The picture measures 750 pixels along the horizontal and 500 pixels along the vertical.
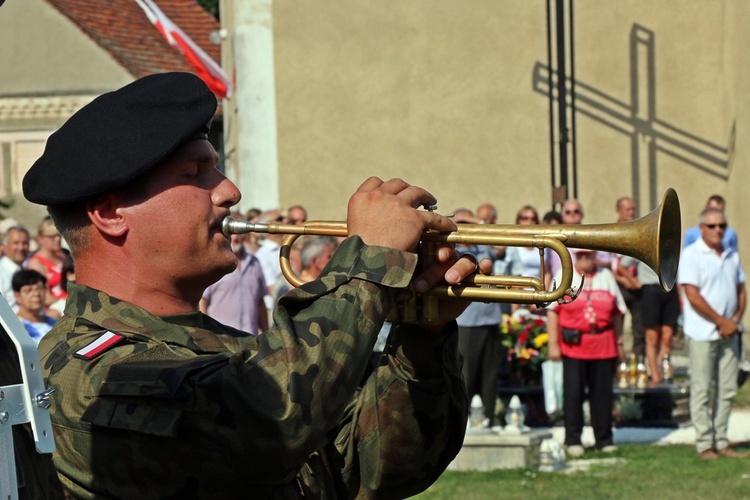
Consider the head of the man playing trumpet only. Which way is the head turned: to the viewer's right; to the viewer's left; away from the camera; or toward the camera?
to the viewer's right

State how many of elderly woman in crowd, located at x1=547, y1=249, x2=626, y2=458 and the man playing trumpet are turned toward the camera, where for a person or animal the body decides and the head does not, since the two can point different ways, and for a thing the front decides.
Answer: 1

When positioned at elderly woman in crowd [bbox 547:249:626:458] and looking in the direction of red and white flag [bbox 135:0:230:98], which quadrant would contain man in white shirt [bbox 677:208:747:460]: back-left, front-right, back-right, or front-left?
back-right

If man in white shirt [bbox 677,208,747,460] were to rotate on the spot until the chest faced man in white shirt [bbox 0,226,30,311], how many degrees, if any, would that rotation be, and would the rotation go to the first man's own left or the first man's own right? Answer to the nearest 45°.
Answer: approximately 135° to the first man's own right

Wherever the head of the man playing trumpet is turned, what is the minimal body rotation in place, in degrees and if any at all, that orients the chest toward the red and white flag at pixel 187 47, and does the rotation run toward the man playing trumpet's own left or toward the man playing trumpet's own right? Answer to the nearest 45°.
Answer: approximately 90° to the man playing trumpet's own left

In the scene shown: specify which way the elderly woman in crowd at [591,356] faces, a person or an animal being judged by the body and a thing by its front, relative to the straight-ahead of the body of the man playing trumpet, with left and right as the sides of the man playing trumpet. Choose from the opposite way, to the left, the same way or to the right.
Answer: to the right

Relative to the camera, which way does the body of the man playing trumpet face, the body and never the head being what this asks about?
to the viewer's right

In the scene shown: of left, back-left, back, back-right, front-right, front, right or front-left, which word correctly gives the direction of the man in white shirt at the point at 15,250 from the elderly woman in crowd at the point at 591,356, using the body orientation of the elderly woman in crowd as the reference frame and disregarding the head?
right

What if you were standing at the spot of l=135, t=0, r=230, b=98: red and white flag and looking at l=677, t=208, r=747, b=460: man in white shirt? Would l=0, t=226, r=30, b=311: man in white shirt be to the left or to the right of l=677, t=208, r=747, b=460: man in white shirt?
right
